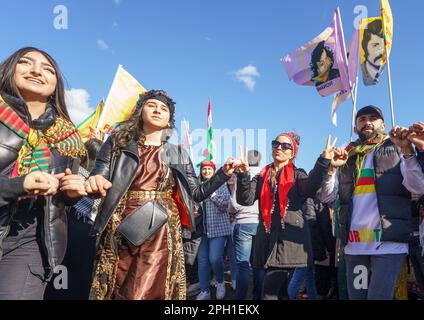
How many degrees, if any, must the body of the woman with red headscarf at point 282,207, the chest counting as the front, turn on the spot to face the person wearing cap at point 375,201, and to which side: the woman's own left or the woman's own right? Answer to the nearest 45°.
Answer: approximately 90° to the woman's own left

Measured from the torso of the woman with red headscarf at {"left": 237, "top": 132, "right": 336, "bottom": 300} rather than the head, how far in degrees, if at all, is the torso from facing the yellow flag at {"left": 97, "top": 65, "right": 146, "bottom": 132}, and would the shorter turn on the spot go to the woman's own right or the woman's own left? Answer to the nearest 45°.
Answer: approximately 90° to the woman's own right

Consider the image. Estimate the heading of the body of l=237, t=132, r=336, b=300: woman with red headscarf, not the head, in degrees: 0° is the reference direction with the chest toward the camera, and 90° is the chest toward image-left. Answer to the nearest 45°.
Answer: approximately 45°

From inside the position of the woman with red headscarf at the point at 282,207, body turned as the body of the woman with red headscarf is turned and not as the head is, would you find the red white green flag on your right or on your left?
on your right

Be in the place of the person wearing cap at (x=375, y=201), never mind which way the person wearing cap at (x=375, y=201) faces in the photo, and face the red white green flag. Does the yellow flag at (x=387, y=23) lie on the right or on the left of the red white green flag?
right

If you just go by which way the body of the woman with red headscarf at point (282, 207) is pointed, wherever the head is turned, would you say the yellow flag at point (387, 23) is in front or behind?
behind
